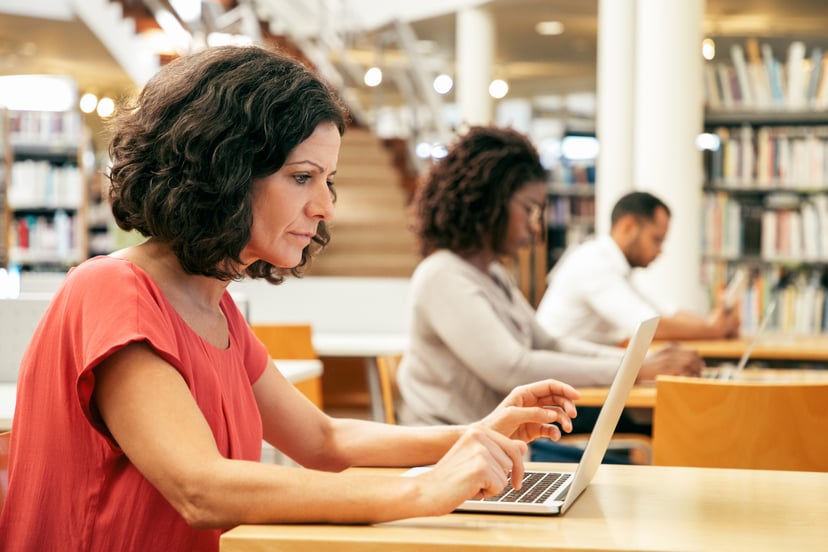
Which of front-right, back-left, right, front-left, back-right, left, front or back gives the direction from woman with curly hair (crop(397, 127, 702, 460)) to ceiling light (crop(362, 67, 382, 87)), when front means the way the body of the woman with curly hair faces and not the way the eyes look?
left

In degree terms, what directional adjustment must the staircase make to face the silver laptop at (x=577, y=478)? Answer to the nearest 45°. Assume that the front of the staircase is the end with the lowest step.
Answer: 0° — it already faces it

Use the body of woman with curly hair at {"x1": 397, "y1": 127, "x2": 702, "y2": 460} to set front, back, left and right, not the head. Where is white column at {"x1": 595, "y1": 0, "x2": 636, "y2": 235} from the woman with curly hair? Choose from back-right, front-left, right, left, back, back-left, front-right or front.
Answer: left

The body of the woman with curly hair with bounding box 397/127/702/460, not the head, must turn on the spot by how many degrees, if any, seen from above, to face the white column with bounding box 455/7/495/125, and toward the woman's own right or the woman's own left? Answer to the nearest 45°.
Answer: approximately 90° to the woman's own left

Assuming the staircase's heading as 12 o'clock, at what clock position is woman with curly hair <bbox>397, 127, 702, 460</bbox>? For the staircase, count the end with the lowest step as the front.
The woman with curly hair is roughly at 12 o'clock from the staircase.

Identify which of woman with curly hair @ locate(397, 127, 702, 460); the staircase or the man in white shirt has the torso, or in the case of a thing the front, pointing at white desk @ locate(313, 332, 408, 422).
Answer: the staircase

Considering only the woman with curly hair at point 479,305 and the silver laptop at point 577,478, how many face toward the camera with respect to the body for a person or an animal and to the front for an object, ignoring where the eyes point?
0

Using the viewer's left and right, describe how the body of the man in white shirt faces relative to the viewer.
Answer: facing to the right of the viewer

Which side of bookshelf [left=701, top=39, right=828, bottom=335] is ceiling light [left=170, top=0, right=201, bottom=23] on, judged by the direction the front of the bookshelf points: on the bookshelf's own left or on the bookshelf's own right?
on the bookshelf's own right

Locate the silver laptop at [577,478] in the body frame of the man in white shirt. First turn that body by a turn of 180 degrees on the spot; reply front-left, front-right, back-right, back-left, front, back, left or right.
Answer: left

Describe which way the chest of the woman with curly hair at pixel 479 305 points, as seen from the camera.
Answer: to the viewer's right

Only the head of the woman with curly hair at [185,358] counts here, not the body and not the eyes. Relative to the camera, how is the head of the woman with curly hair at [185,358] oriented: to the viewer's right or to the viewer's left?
to the viewer's right

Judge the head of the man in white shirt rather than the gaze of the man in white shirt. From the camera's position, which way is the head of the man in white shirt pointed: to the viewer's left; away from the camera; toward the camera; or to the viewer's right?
to the viewer's right

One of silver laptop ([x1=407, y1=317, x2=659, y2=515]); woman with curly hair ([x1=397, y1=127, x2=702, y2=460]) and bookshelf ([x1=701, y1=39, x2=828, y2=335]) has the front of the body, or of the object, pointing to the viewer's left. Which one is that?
the silver laptop

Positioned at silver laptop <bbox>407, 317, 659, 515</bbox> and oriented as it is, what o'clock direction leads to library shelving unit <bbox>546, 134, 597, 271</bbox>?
The library shelving unit is roughly at 3 o'clock from the silver laptop.

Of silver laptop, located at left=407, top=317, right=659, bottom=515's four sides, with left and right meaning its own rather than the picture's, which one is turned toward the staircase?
right

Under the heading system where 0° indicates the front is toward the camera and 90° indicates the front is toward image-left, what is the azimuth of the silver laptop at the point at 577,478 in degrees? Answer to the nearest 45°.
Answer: approximately 90°

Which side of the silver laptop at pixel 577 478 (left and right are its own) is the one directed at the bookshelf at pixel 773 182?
right

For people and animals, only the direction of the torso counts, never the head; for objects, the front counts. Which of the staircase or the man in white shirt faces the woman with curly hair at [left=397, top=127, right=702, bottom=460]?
the staircase
